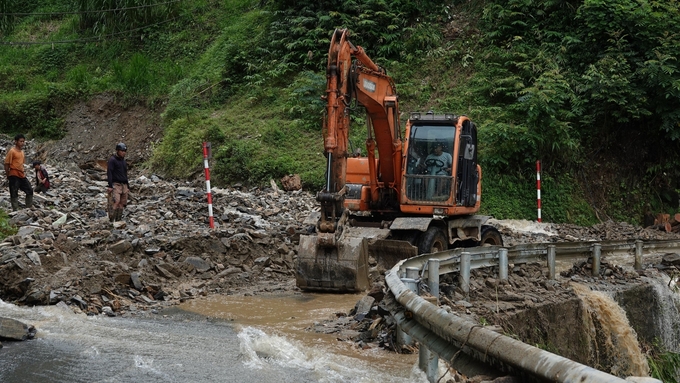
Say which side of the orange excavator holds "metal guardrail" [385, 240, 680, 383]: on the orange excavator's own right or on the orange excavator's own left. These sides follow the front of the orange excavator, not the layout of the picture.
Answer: on the orange excavator's own left

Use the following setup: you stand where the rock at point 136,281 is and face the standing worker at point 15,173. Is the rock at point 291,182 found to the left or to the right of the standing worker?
right

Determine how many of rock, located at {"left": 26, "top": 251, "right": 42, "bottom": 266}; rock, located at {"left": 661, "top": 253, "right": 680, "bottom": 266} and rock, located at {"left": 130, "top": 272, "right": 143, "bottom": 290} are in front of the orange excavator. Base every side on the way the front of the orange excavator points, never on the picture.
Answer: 2

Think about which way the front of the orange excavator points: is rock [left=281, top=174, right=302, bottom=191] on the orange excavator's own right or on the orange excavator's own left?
on the orange excavator's own right

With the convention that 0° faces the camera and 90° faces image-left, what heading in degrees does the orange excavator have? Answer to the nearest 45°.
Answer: approximately 45°

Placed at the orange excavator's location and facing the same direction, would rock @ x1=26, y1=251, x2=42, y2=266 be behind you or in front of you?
in front

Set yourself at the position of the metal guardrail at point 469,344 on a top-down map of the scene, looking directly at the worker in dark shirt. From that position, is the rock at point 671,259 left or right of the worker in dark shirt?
right

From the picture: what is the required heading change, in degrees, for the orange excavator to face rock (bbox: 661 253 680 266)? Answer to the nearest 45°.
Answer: approximately 135° to its left

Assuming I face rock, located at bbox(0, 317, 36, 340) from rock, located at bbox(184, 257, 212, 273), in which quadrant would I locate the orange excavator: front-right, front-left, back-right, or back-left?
back-left

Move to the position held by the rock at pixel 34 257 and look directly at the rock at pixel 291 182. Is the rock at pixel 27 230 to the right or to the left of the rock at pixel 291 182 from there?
left

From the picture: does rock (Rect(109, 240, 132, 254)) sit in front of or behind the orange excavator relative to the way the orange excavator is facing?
in front

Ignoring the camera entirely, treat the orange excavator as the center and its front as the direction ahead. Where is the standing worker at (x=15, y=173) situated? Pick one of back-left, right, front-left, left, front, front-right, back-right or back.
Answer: front-right

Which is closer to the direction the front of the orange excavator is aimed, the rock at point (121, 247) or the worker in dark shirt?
the rock

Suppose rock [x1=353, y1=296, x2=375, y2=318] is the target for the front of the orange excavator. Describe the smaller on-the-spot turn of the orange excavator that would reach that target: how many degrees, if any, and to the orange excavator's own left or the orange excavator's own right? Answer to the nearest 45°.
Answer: approximately 45° to the orange excavator's own left
